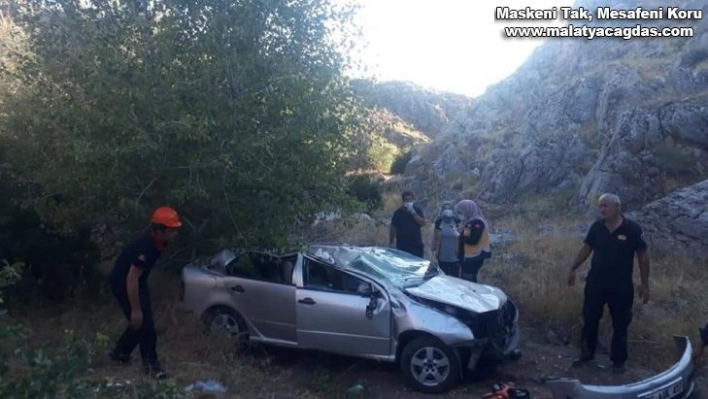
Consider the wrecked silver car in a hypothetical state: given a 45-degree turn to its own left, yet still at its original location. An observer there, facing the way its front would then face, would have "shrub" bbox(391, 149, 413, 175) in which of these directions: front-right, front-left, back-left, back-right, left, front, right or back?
left

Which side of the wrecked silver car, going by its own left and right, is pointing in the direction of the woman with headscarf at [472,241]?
left

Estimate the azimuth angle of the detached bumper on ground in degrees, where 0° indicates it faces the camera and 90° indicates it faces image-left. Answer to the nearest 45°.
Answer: approximately 315°

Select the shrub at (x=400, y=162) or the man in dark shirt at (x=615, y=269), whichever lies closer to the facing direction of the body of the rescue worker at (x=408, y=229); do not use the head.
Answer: the man in dark shirt

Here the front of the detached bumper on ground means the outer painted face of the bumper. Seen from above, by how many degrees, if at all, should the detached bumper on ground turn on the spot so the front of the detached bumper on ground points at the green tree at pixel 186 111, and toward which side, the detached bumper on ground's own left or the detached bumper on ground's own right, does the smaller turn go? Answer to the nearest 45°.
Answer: approximately 135° to the detached bumper on ground's own right

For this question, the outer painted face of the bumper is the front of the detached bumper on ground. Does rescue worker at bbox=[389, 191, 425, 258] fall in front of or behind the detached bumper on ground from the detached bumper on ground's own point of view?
behind

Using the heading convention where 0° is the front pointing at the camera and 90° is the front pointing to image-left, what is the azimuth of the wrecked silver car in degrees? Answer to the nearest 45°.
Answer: approximately 315°

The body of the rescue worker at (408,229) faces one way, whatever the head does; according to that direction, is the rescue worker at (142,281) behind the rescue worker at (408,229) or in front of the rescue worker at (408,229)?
in front

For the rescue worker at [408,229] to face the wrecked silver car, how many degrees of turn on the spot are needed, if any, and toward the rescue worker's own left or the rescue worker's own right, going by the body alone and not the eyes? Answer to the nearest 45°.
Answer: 0° — they already face it

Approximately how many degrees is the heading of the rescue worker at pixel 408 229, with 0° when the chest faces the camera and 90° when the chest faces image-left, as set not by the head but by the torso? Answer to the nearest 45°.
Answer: approximately 0°

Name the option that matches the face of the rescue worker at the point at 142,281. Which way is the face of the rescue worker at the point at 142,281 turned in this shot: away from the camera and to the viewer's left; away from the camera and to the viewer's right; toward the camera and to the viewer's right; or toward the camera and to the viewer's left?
toward the camera and to the viewer's right
